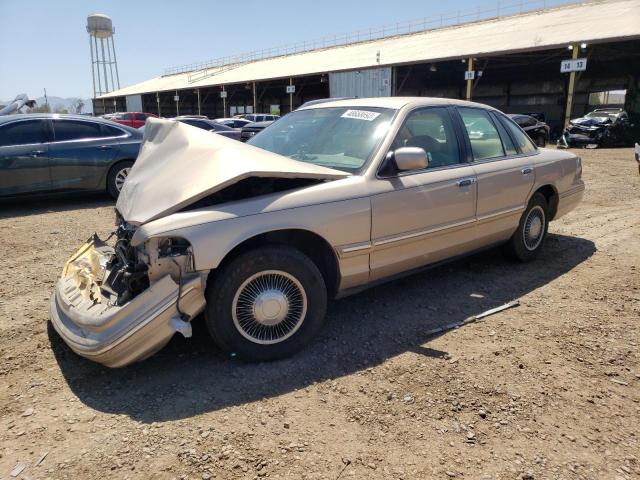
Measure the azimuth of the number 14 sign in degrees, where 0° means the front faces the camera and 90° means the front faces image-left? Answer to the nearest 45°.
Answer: approximately 0°

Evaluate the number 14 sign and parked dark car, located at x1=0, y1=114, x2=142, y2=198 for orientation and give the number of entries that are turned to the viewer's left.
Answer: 1

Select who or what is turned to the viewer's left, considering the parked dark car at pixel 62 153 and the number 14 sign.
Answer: the parked dark car

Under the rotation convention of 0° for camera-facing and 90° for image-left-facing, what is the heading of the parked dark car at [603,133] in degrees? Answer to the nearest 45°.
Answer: approximately 45°

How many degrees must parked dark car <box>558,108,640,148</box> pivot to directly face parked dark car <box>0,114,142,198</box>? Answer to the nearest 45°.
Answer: approximately 45° to its left

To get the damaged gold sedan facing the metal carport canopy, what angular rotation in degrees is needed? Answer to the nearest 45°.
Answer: approximately 135° to its right

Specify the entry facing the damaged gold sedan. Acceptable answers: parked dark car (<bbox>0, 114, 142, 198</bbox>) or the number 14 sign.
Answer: the number 14 sign

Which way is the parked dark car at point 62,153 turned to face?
to the viewer's left
